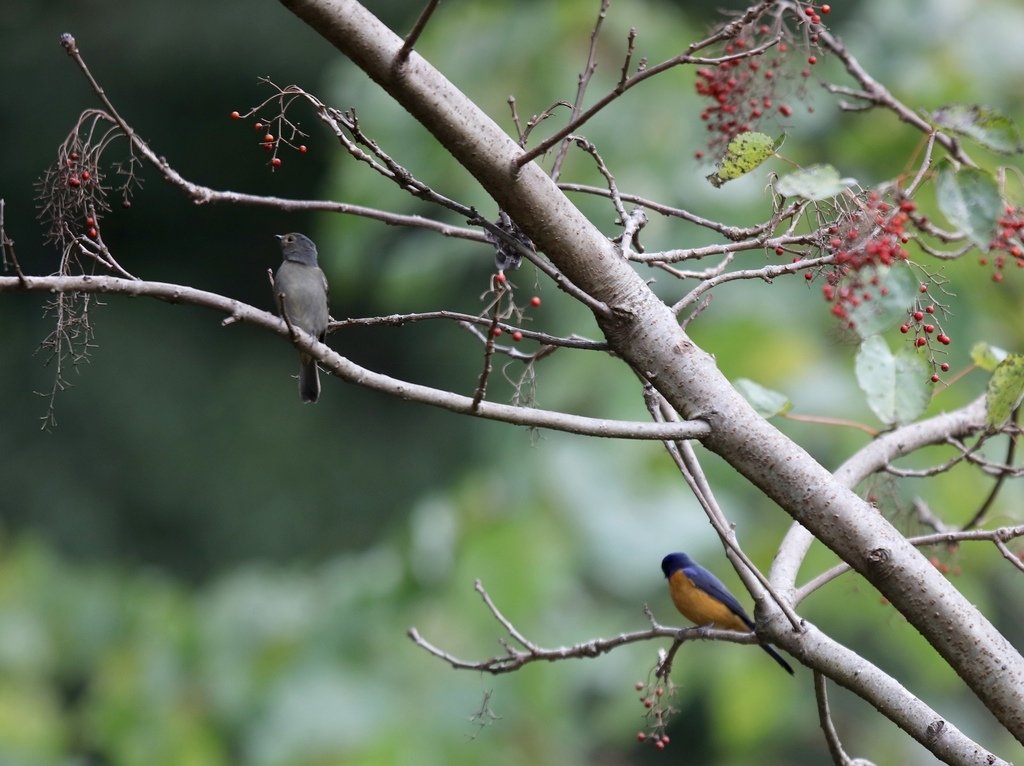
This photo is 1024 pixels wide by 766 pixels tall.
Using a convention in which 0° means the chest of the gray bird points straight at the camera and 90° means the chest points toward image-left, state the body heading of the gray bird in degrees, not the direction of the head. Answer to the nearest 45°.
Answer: approximately 45°

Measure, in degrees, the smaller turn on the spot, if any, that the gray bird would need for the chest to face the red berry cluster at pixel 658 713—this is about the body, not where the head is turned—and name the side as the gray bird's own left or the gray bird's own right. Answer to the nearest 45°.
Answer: approximately 90° to the gray bird's own left

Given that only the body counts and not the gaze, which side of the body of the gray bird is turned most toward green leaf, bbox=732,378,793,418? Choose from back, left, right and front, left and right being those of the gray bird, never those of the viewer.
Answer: left

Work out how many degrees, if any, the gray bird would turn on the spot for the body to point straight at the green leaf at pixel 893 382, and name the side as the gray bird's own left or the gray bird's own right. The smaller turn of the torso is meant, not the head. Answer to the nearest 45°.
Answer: approximately 90° to the gray bird's own left

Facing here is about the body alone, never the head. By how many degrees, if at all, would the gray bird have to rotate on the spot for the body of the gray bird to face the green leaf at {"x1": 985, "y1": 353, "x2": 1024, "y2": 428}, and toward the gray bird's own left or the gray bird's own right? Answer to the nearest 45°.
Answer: approximately 90° to the gray bird's own left

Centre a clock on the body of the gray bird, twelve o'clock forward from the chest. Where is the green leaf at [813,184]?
The green leaf is roughly at 10 o'clock from the gray bird.

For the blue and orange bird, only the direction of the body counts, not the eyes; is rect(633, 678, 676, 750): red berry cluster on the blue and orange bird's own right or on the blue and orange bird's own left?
on the blue and orange bird's own right

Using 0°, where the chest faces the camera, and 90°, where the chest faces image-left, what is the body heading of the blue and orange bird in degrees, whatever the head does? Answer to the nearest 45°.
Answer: approximately 90°

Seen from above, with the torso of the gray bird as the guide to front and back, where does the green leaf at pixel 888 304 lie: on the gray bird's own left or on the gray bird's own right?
on the gray bird's own left
